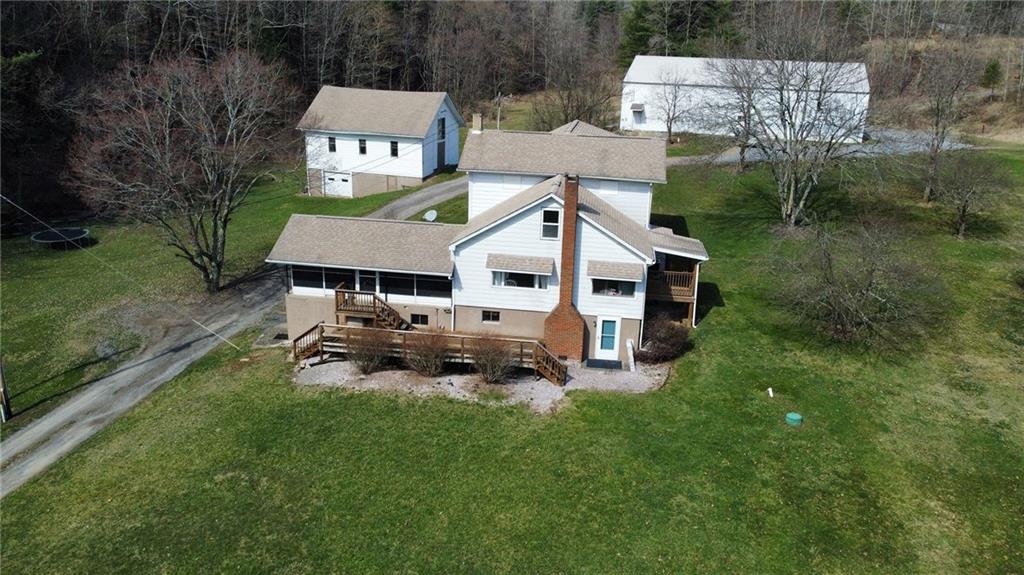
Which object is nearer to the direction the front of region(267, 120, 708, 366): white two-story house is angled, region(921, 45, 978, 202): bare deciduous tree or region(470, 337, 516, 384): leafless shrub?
the leafless shrub

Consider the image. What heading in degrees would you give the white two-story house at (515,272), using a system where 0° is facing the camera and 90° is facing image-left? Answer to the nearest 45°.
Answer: approximately 0°

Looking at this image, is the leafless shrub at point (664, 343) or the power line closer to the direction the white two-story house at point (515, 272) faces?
the leafless shrub

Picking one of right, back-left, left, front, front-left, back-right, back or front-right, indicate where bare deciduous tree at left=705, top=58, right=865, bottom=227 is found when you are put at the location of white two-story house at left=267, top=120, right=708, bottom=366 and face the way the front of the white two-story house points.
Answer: back-left

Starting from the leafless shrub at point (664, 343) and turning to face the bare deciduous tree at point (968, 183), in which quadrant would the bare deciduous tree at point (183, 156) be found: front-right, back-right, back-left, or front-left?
back-left

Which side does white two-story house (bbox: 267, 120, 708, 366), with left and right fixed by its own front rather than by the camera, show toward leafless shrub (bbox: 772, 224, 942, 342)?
left

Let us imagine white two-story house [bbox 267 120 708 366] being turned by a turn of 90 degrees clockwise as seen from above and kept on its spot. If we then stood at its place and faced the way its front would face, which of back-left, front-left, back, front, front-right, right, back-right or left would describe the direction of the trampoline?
front-right

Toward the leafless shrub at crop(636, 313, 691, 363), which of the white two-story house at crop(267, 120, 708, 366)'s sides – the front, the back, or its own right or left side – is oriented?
left

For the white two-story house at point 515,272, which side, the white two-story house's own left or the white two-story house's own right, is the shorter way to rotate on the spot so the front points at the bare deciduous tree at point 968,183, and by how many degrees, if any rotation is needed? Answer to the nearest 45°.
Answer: approximately 135° to the white two-story house's own left

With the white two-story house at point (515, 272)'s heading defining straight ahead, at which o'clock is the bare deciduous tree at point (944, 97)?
The bare deciduous tree is roughly at 8 o'clock from the white two-story house.

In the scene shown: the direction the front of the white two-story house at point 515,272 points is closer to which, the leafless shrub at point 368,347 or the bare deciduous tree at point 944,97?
the leafless shrub
